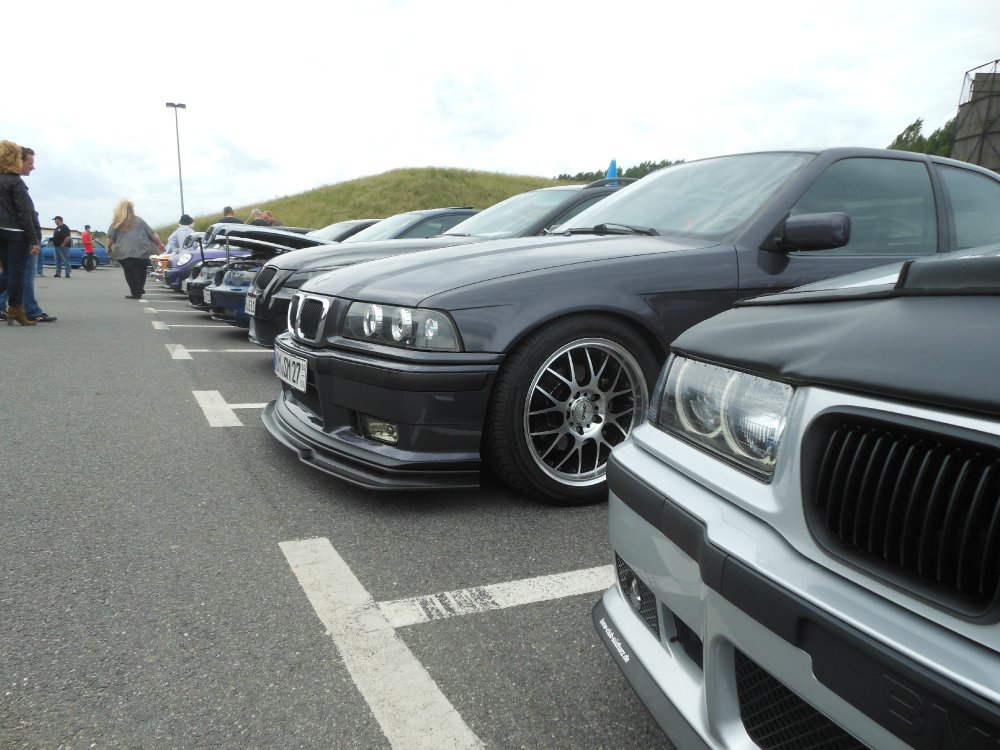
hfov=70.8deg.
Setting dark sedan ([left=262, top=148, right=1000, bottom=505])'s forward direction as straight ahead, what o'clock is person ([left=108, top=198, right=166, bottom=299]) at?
The person is roughly at 3 o'clock from the dark sedan.

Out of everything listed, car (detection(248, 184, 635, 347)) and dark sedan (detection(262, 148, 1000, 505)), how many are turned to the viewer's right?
0

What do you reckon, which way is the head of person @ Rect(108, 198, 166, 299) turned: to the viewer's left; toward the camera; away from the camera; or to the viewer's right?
away from the camera

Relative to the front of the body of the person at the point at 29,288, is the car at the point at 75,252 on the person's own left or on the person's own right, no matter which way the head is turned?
on the person's own left

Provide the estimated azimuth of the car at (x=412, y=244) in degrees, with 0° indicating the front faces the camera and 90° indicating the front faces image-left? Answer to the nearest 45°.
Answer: approximately 45°

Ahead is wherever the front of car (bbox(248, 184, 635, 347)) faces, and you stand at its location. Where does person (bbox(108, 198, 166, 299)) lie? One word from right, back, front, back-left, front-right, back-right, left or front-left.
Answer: right

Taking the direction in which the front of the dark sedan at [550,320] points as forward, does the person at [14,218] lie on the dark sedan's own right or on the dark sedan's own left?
on the dark sedan's own right

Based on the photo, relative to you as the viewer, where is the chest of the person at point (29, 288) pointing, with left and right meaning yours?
facing to the right of the viewer

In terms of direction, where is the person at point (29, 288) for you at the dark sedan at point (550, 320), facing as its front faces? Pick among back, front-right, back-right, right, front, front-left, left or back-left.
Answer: right

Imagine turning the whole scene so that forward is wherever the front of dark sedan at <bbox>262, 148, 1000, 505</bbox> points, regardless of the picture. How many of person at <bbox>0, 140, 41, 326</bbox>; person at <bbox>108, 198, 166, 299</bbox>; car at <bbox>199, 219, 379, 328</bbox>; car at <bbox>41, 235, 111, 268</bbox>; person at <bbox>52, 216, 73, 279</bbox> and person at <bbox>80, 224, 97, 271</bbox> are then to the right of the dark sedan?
6

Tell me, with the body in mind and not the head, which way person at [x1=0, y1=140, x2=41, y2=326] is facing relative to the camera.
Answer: to the viewer's right

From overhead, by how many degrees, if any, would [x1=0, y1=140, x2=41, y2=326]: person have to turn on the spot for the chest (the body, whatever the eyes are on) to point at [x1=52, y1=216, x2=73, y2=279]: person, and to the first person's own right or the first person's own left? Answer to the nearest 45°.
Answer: approximately 90° to the first person's own left

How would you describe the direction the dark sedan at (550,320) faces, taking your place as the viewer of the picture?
facing the viewer and to the left of the viewer
